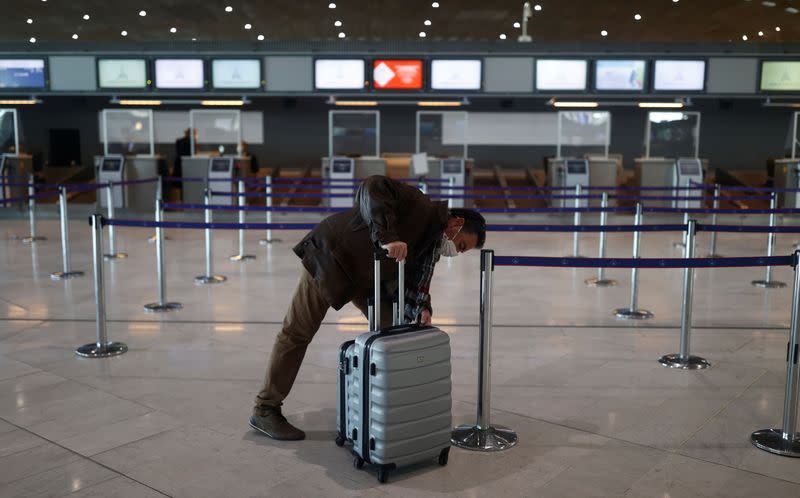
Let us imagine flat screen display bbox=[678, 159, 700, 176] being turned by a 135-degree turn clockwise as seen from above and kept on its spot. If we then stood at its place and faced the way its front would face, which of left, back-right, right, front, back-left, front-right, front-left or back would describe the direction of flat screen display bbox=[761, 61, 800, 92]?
right

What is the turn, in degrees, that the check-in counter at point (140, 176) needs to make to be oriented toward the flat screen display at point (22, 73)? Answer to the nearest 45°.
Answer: approximately 135° to its right

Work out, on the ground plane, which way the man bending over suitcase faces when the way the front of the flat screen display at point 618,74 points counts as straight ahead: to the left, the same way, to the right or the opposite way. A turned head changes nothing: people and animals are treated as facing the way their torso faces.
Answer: to the left

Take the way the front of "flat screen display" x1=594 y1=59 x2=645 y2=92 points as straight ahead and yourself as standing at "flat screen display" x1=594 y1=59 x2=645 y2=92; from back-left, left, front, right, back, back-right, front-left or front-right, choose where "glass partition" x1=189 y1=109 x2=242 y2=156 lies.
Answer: right

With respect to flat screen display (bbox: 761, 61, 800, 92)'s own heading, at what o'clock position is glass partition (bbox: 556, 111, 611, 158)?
The glass partition is roughly at 3 o'clock from the flat screen display.

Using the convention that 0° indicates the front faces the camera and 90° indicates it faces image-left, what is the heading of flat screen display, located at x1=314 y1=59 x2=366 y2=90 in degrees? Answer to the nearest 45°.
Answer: approximately 0°

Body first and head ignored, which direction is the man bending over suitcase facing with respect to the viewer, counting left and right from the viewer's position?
facing to the right of the viewer

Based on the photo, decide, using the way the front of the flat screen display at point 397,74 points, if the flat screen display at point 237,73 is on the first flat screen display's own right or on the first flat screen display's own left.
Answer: on the first flat screen display's own right

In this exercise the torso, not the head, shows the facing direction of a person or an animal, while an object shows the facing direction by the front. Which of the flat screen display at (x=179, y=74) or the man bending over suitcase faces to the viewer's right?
the man bending over suitcase

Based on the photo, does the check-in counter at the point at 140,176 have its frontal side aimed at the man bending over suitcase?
yes

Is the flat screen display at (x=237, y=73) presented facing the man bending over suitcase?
yes

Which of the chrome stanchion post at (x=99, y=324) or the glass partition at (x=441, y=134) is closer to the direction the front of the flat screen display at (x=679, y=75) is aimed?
the chrome stanchion post

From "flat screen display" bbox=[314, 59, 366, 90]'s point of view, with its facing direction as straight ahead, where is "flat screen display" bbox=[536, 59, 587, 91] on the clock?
"flat screen display" bbox=[536, 59, 587, 91] is roughly at 9 o'clock from "flat screen display" bbox=[314, 59, 366, 90].

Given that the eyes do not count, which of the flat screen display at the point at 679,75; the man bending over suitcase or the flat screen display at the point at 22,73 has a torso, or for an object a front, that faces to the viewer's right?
the man bending over suitcase
